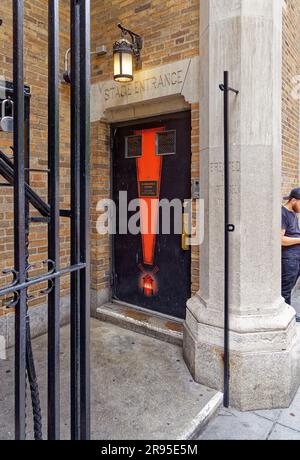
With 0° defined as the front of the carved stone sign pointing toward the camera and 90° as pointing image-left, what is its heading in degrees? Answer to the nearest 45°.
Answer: approximately 45°

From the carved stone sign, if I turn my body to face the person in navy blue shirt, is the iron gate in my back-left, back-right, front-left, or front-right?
back-right

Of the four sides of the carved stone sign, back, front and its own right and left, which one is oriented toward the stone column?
left

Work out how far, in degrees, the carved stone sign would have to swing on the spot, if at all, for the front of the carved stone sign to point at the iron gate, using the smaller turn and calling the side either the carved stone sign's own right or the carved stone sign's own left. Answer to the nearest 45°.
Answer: approximately 45° to the carved stone sign's own left

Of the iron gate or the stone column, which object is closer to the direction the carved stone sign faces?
the iron gate
